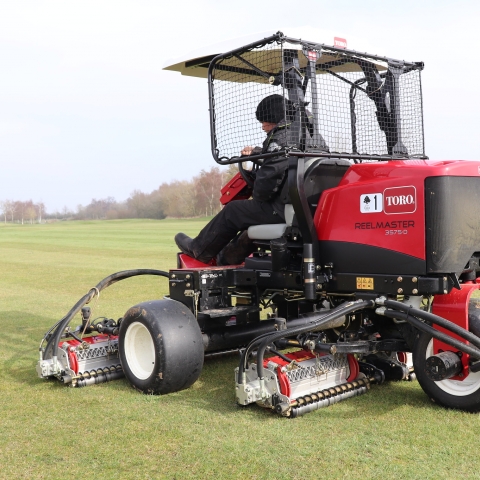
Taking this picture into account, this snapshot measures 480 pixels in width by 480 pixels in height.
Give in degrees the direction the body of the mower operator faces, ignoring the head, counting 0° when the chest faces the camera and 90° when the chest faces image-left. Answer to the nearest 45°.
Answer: approximately 90°
